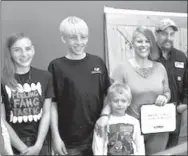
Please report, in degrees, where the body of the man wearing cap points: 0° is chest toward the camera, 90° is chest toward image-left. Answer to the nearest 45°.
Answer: approximately 0°

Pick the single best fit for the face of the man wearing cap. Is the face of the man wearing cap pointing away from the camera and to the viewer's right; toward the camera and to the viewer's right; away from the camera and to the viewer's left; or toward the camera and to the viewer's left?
toward the camera and to the viewer's left
